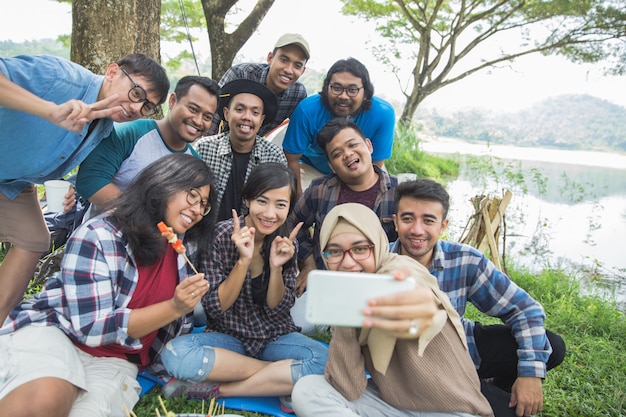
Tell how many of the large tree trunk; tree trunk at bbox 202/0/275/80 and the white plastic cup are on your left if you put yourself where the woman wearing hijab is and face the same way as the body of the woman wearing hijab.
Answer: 0

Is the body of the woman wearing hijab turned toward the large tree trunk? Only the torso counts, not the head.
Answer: no

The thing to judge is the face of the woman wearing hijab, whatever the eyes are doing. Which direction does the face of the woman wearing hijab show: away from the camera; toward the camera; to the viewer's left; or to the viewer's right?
toward the camera

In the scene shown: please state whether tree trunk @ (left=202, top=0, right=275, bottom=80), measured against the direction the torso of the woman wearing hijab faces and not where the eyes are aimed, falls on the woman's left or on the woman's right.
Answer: on the woman's right

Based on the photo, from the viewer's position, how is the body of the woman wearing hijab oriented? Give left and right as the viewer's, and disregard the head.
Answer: facing the viewer and to the left of the viewer

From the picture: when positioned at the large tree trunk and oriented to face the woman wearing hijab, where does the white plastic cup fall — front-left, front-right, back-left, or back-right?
front-right

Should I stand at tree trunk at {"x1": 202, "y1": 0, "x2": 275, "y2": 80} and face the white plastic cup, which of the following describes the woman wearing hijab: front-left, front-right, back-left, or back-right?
front-left

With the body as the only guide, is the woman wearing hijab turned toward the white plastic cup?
no

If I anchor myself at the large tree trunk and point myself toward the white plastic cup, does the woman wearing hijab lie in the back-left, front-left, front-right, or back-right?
front-left
